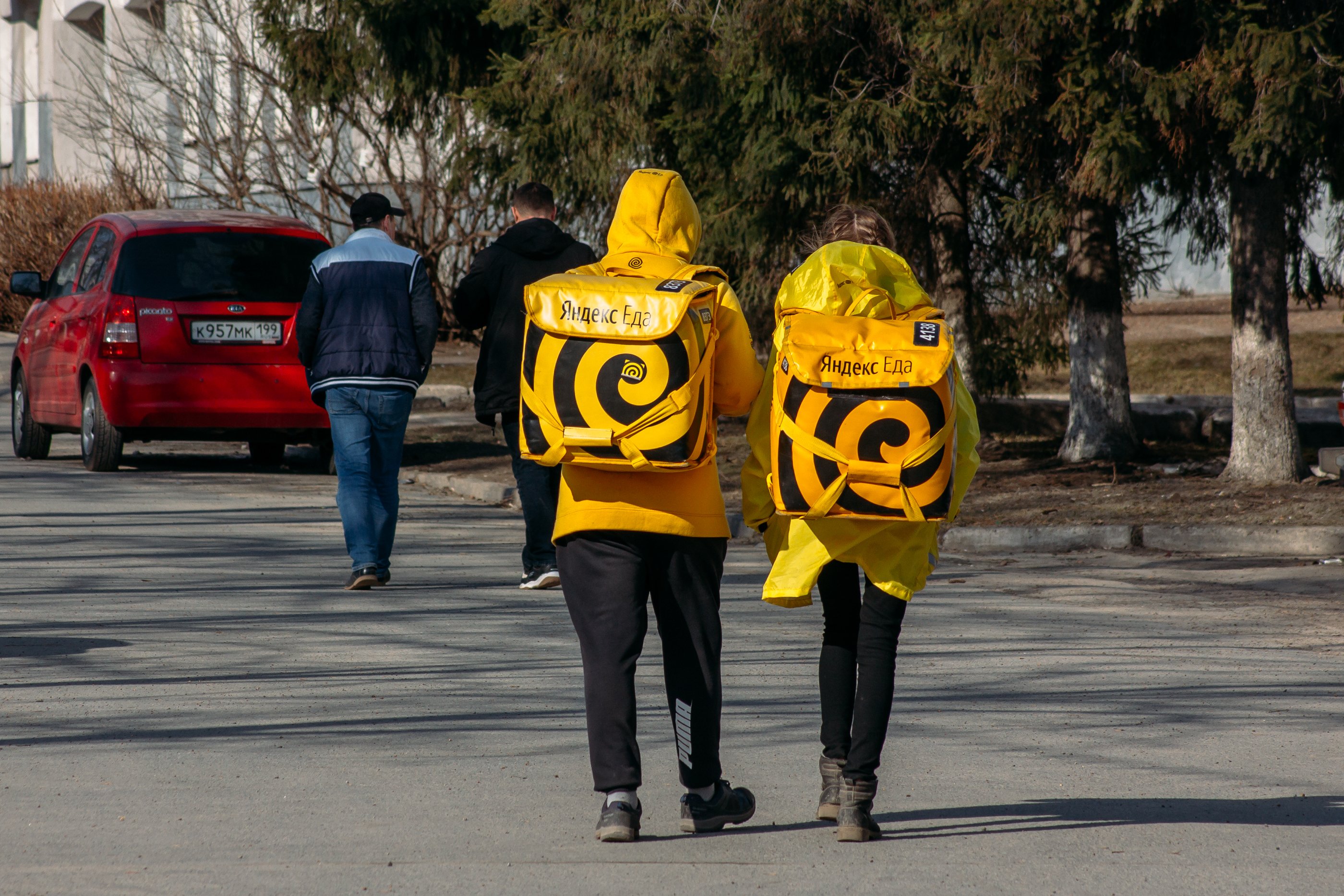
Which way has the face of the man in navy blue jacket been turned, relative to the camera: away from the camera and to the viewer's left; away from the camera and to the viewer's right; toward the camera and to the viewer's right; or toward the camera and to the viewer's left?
away from the camera and to the viewer's right

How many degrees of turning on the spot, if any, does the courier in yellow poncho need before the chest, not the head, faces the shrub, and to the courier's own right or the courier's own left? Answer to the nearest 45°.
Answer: approximately 45° to the courier's own left

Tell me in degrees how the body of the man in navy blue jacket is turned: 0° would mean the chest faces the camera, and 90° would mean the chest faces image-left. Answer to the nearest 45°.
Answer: approximately 180°

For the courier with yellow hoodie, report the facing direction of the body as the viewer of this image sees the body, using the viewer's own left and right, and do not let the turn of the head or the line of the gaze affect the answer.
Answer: facing away from the viewer

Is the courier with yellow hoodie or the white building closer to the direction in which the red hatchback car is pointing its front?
the white building

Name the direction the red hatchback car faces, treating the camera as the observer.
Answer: facing away from the viewer and to the left of the viewer

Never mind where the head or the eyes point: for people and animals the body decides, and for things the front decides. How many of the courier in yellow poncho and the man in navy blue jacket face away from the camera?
2

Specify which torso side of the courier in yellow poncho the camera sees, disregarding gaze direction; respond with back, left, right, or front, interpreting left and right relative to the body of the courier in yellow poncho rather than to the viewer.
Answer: back

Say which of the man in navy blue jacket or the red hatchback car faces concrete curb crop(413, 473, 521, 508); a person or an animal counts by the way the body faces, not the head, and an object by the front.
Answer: the man in navy blue jacket
